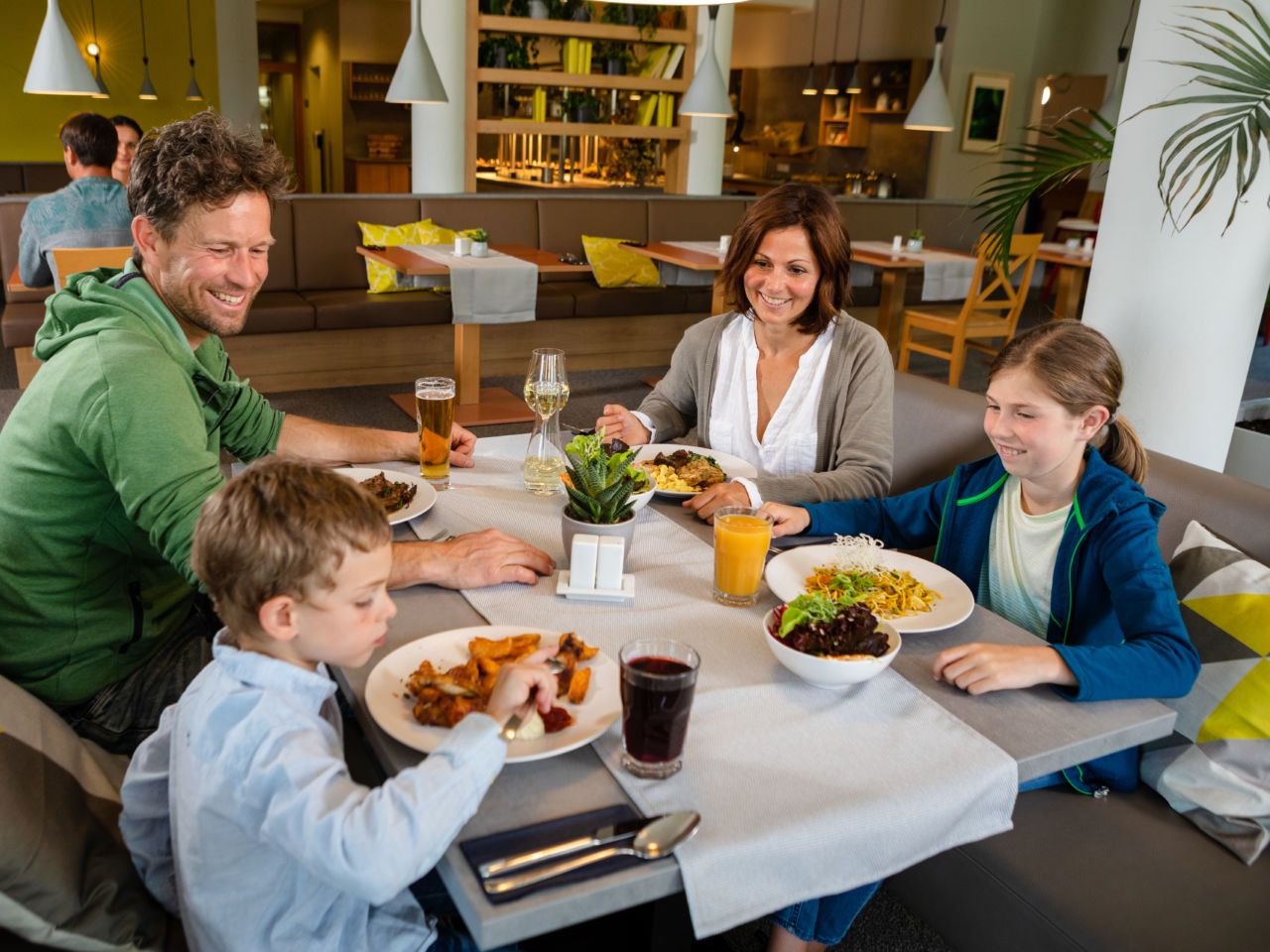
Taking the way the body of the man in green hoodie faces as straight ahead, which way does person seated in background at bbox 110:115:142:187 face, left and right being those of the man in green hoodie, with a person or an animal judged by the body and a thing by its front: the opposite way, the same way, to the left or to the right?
to the right

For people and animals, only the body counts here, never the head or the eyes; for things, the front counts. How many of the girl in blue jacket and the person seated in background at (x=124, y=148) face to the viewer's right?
0

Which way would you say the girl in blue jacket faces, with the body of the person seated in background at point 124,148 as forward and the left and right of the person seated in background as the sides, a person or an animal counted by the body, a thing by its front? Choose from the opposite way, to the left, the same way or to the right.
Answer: to the right

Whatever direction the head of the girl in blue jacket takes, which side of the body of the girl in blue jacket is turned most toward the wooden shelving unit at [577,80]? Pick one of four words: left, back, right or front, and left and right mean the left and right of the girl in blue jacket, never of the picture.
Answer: right

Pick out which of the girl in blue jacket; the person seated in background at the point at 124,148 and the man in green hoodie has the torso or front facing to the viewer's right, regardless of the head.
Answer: the man in green hoodie

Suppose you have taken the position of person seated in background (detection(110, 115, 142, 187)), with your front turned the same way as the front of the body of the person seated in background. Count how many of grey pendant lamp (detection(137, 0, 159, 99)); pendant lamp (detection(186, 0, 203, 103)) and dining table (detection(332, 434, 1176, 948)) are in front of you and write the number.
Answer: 1

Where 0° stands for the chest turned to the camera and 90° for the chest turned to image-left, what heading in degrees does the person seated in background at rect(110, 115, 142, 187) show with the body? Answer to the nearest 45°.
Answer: approximately 0°

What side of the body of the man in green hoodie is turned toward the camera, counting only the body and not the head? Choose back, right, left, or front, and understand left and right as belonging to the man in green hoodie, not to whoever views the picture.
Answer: right

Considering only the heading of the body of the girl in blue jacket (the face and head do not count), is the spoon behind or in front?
in front

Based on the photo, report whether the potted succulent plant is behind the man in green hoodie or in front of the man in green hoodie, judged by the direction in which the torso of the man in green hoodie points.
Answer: in front

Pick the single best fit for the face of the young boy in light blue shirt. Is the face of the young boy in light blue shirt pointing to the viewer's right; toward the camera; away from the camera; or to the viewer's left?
to the viewer's right

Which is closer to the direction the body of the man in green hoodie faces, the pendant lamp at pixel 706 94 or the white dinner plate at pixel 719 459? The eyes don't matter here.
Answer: the white dinner plate

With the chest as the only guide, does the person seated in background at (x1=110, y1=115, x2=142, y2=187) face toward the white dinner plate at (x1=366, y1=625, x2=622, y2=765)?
yes

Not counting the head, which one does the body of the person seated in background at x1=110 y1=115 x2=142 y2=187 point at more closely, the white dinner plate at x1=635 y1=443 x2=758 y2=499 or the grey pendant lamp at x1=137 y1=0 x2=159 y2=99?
the white dinner plate
